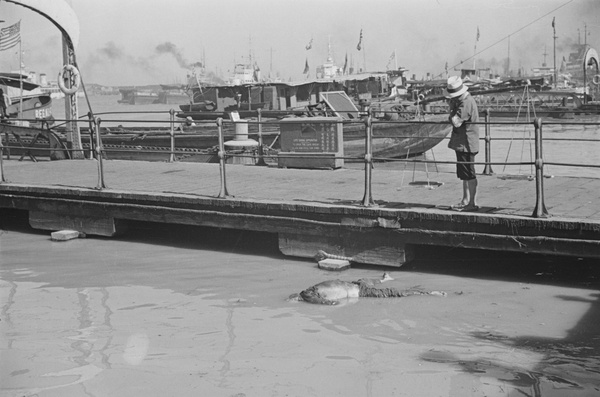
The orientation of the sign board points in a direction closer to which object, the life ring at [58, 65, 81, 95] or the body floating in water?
the body floating in water

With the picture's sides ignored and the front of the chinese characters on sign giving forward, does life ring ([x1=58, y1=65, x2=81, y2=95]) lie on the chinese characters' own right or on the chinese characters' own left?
on the chinese characters' own right

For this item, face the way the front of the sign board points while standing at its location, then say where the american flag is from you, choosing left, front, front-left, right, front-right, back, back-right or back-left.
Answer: back-right

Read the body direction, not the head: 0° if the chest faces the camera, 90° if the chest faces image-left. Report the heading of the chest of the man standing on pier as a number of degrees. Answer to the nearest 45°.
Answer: approximately 90°

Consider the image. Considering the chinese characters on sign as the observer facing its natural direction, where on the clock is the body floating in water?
The body floating in water is roughly at 12 o'clock from the chinese characters on sign.

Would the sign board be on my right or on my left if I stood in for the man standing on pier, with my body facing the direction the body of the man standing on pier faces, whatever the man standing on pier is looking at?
on my right
